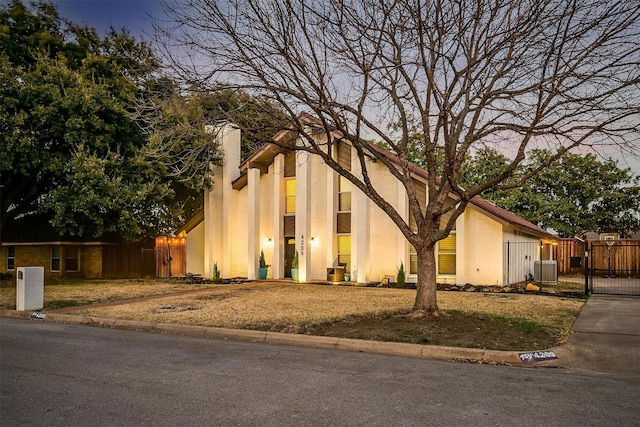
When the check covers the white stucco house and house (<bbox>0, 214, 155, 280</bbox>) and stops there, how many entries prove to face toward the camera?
2

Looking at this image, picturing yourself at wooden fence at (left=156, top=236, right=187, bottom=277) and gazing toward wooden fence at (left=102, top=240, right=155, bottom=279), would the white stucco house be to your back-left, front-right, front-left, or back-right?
back-left

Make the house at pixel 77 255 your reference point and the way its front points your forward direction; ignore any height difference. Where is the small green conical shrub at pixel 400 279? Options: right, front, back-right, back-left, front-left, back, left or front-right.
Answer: front-left

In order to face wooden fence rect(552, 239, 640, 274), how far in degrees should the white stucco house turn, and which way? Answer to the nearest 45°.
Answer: approximately 135° to its left

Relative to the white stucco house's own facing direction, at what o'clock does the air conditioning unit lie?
The air conditioning unit is roughly at 9 o'clock from the white stucco house.

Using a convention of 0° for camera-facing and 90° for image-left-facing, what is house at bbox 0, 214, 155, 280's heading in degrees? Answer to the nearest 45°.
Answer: approximately 0°

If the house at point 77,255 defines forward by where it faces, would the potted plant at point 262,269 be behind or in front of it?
in front

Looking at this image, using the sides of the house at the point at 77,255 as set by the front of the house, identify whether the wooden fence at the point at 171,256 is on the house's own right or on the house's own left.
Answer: on the house's own left

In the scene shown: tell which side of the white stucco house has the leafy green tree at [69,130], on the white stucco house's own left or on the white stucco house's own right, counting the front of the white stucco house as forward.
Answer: on the white stucco house's own right

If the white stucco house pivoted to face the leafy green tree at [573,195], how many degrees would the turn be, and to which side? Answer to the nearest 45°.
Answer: approximately 135° to its left
